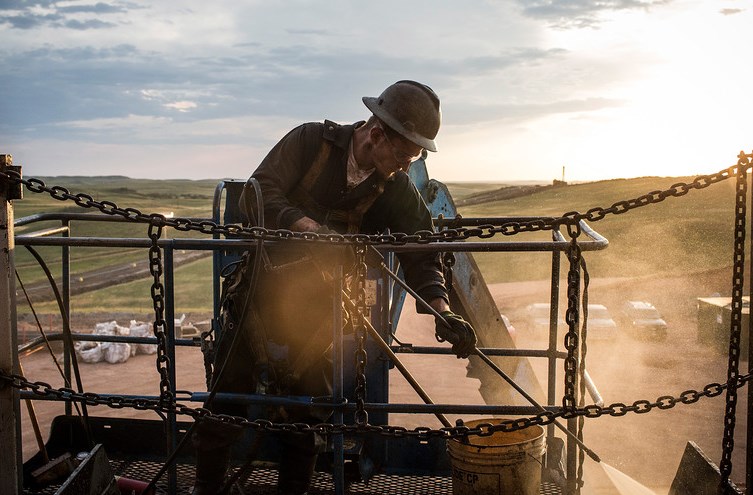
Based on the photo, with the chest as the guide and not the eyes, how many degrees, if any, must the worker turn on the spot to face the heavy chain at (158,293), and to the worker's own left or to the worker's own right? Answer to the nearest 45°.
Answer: approximately 90° to the worker's own right

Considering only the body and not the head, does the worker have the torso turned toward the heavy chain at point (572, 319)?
yes

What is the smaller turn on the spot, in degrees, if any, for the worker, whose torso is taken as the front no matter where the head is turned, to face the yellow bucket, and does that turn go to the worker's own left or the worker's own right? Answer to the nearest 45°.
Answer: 0° — they already face it

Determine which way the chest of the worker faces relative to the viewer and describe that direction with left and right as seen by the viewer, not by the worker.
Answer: facing the viewer and to the right of the viewer

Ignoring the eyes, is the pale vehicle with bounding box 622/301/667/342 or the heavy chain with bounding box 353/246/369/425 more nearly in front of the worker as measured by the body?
the heavy chain

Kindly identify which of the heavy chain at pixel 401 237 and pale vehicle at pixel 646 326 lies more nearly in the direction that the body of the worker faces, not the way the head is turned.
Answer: the heavy chain

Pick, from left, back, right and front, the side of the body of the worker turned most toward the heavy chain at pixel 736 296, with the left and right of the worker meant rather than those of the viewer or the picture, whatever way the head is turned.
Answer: front
